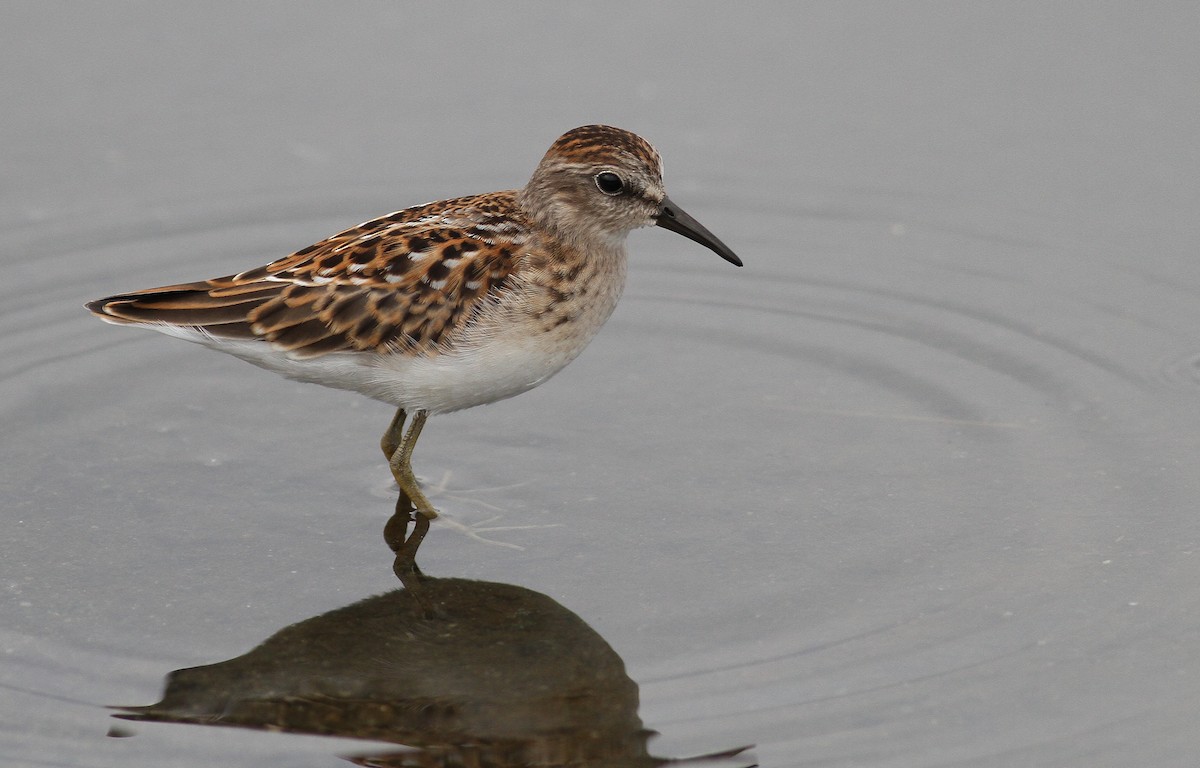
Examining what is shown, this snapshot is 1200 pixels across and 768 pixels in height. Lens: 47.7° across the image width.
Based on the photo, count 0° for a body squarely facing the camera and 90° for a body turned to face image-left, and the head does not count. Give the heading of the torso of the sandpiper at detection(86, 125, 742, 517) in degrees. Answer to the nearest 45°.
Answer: approximately 270°
